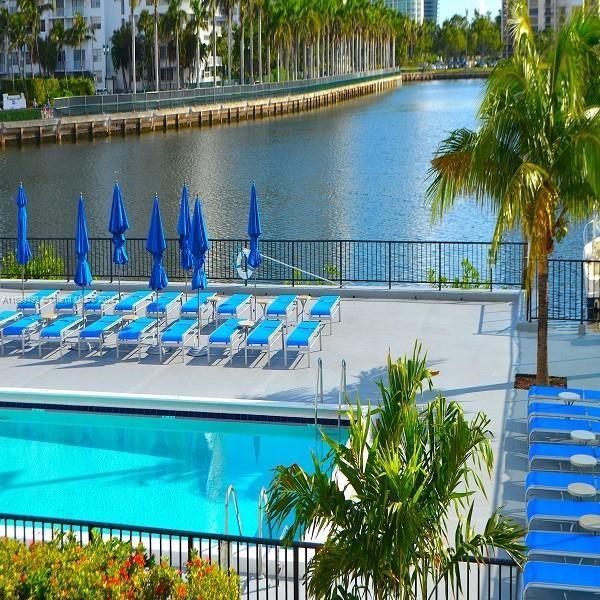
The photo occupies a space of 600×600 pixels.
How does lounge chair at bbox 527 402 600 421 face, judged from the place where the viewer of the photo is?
facing to the left of the viewer

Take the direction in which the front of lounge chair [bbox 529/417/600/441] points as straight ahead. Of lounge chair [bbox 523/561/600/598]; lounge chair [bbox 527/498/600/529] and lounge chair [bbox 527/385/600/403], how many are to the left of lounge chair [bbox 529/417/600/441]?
2

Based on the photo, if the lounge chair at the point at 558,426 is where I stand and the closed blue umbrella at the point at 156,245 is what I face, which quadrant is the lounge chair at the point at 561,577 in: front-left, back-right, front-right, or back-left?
back-left

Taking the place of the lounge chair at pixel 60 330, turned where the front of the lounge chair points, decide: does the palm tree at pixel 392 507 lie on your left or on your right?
on your left

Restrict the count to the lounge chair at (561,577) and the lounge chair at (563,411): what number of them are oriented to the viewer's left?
2

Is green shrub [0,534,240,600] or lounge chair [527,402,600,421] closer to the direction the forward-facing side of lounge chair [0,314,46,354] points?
the green shrub

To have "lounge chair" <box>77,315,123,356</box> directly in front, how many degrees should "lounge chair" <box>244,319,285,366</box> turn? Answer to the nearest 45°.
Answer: approximately 45° to its right

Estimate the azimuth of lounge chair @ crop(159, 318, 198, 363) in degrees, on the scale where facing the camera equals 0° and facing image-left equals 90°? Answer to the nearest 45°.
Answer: approximately 45°

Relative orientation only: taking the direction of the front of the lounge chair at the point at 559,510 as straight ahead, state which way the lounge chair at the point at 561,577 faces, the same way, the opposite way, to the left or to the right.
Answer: the same way

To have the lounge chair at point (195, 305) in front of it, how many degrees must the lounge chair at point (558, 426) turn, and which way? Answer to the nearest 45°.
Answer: approximately 45° to its right

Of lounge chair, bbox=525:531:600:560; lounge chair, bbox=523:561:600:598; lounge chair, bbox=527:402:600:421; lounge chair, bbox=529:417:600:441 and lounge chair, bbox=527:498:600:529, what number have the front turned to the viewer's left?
5

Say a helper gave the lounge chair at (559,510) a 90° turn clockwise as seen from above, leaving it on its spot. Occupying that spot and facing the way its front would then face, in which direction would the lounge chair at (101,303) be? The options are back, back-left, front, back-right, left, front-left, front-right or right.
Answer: front-left

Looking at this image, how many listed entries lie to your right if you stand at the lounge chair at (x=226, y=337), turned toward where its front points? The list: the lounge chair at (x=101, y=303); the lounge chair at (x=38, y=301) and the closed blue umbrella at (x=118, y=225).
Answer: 3

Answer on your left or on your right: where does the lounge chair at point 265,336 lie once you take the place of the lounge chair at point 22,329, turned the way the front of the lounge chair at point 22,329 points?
on your left

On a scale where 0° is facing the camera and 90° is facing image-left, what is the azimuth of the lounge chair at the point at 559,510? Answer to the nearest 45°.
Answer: approximately 90°

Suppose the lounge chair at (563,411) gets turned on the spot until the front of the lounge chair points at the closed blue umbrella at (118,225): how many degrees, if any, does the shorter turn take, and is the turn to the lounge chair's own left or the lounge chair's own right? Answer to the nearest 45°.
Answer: approximately 45° to the lounge chair's own right

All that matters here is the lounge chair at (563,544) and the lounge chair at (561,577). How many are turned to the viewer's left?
2

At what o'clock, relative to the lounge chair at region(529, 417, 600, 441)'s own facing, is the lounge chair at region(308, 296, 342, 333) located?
the lounge chair at region(308, 296, 342, 333) is roughly at 2 o'clock from the lounge chair at region(529, 417, 600, 441).

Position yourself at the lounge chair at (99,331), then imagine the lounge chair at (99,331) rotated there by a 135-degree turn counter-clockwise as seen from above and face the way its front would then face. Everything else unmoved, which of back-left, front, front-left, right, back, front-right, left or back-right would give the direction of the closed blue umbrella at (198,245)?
front

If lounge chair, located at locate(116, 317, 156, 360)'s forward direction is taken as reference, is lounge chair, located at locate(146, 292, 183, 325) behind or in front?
behind

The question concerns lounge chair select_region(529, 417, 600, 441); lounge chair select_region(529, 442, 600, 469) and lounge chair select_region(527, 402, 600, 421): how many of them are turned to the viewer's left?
3

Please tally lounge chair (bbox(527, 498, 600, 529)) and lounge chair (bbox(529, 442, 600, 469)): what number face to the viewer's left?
2

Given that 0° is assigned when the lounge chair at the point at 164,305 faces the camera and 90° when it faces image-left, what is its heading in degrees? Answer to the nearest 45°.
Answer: approximately 45°
